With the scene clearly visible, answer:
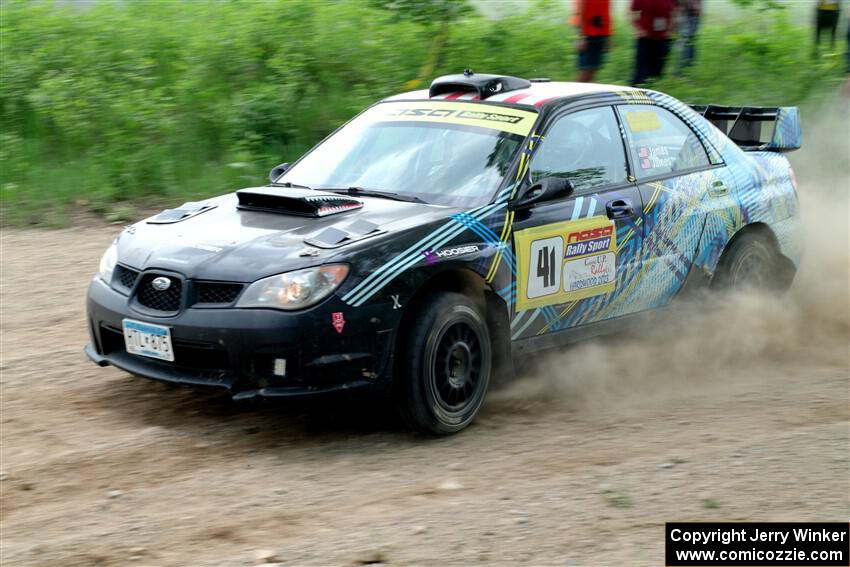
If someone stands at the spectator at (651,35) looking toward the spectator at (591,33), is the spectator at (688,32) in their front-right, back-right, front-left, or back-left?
back-right

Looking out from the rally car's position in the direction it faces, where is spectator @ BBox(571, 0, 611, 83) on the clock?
The spectator is roughly at 5 o'clock from the rally car.

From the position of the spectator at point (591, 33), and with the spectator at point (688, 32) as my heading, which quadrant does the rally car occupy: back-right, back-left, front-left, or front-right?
back-right

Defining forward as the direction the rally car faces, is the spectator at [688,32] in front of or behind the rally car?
behind

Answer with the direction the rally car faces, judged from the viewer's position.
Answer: facing the viewer and to the left of the viewer

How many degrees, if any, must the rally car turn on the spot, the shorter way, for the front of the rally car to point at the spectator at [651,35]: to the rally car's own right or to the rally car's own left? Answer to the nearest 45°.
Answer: approximately 135° to the rally car's own right

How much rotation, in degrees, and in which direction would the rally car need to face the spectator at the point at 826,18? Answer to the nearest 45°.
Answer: approximately 180°
